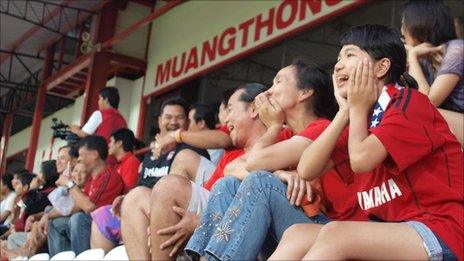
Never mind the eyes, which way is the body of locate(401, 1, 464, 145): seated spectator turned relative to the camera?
to the viewer's left

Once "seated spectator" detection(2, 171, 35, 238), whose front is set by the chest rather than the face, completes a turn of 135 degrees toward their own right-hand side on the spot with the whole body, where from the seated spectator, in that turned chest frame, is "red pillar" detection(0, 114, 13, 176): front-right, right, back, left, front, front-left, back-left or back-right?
front-left

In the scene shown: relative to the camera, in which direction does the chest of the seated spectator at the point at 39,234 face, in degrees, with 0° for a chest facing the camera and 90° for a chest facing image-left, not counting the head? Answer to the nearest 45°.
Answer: approximately 45°

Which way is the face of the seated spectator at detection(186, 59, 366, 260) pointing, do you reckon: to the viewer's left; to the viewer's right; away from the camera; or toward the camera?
to the viewer's left

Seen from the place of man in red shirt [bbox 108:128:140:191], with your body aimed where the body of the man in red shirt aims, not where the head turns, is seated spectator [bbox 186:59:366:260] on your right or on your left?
on your left

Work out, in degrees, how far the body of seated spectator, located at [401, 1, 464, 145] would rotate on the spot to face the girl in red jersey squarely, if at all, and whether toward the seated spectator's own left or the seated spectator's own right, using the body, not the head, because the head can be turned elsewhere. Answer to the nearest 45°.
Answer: approximately 90° to the seated spectator's own left

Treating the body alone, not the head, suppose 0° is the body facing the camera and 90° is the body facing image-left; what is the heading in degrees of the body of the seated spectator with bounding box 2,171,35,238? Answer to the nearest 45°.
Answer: approximately 90°

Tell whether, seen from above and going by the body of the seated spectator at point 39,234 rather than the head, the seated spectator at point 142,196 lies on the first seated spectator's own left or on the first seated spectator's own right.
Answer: on the first seated spectator's own left

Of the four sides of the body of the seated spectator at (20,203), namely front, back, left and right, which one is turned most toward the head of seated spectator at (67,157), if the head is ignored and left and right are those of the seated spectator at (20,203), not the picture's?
left
